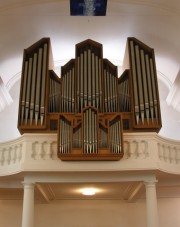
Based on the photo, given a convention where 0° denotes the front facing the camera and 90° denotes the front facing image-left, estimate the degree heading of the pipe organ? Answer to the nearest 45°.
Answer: approximately 0°
